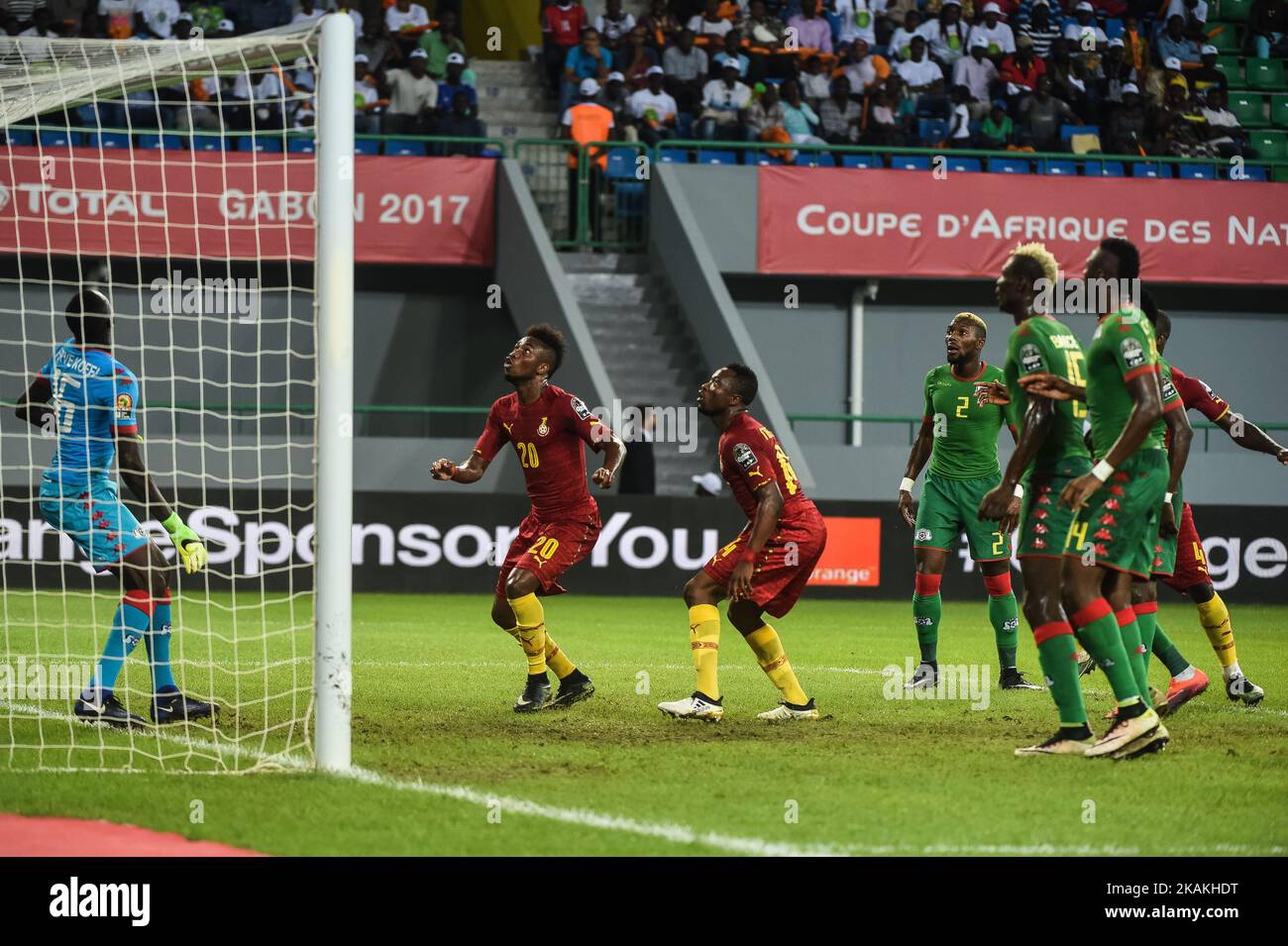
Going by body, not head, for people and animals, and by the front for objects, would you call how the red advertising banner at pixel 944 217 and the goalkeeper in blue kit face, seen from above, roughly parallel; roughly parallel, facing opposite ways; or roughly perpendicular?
roughly parallel, facing opposite ways

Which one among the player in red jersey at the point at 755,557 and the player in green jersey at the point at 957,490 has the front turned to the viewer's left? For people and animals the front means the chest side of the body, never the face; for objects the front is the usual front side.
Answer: the player in red jersey

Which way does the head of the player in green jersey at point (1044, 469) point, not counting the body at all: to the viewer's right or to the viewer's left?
to the viewer's left

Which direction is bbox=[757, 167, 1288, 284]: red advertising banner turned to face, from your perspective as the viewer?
facing the viewer

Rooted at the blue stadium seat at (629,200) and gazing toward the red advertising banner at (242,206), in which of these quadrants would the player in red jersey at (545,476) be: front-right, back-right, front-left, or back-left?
front-left

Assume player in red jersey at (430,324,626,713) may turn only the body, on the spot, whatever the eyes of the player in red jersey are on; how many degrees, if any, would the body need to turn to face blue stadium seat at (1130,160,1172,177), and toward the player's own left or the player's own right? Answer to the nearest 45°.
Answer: approximately 180°

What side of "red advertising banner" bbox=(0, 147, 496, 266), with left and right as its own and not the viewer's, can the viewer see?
front

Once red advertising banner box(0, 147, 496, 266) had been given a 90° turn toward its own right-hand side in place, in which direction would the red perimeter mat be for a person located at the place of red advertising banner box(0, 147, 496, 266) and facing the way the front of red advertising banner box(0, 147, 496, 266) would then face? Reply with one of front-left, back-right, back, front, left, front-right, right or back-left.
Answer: left

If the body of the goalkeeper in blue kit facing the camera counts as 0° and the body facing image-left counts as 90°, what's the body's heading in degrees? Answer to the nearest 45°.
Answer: approximately 225°

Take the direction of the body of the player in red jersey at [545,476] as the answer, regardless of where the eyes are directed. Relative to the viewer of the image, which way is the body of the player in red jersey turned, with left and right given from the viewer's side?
facing the viewer and to the left of the viewer

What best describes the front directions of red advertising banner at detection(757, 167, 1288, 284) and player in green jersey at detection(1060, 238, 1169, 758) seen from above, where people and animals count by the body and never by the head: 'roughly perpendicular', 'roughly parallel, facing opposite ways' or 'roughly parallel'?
roughly perpendicular

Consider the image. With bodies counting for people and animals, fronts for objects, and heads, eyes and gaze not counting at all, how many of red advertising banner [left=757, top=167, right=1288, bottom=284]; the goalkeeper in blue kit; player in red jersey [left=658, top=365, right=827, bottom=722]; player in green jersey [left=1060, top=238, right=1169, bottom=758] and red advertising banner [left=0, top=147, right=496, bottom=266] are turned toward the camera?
2

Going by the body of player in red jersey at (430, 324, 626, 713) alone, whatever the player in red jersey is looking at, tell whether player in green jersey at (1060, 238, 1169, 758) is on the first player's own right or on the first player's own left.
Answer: on the first player's own left

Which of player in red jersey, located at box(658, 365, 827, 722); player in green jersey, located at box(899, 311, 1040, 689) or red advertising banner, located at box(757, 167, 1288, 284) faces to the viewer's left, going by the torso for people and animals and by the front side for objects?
the player in red jersey

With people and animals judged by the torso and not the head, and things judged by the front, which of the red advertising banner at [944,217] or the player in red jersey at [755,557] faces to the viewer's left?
the player in red jersey

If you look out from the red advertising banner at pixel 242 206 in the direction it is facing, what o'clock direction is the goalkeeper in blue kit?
The goalkeeper in blue kit is roughly at 12 o'clock from the red advertising banner.

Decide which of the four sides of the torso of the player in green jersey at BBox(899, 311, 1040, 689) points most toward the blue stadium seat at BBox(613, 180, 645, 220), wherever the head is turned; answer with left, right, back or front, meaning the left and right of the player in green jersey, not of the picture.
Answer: back

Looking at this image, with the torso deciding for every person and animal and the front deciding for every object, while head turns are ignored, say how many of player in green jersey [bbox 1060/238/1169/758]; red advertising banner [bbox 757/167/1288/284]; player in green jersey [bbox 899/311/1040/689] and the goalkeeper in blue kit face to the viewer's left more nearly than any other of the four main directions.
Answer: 1
